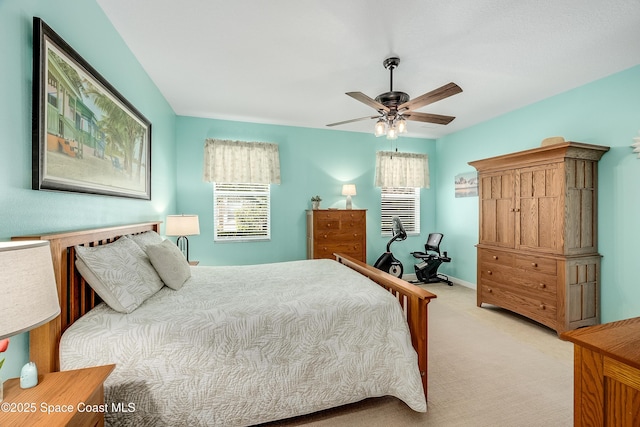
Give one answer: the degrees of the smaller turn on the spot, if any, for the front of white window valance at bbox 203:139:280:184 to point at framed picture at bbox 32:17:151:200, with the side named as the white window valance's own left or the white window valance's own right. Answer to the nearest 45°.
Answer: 0° — it already faces it

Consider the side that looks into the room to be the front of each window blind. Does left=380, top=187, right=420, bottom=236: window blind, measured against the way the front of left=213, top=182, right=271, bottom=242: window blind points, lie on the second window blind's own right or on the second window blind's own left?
on the second window blind's own left

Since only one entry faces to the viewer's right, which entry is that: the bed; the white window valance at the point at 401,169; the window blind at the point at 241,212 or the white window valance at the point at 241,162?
the bed

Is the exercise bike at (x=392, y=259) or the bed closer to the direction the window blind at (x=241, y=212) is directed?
the bed

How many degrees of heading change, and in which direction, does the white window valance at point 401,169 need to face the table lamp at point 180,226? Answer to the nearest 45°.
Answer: approximately 45° to its right

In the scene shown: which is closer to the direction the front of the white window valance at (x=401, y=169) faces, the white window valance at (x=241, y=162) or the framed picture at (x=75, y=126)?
the framed picture

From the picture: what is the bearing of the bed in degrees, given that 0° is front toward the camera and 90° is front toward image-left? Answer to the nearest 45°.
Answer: approximately 270°

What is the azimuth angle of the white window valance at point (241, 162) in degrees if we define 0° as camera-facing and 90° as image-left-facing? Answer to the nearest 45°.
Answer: approximately 0°

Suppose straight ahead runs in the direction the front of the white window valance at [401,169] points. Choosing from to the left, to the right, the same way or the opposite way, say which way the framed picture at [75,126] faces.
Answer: to the left

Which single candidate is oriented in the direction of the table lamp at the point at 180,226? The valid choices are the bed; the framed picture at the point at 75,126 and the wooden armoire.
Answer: the wooden armoire
